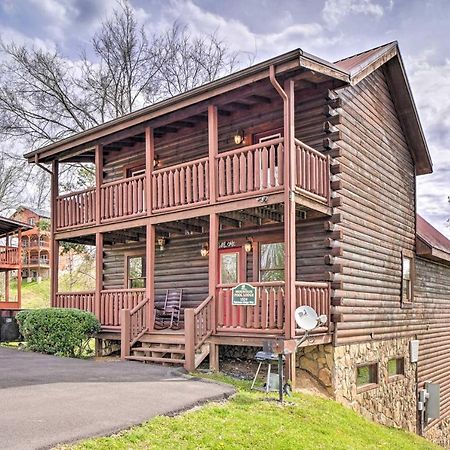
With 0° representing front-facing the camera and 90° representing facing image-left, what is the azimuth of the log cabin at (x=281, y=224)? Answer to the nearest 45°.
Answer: approximately 45°

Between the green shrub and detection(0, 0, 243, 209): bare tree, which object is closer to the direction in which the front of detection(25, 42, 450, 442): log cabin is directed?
the green shrub

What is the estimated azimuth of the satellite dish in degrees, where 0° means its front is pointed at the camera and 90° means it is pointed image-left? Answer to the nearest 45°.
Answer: approximately 315°

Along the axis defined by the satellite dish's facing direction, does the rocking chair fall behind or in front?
behind

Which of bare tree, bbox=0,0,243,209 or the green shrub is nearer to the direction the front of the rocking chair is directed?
the green shrub
